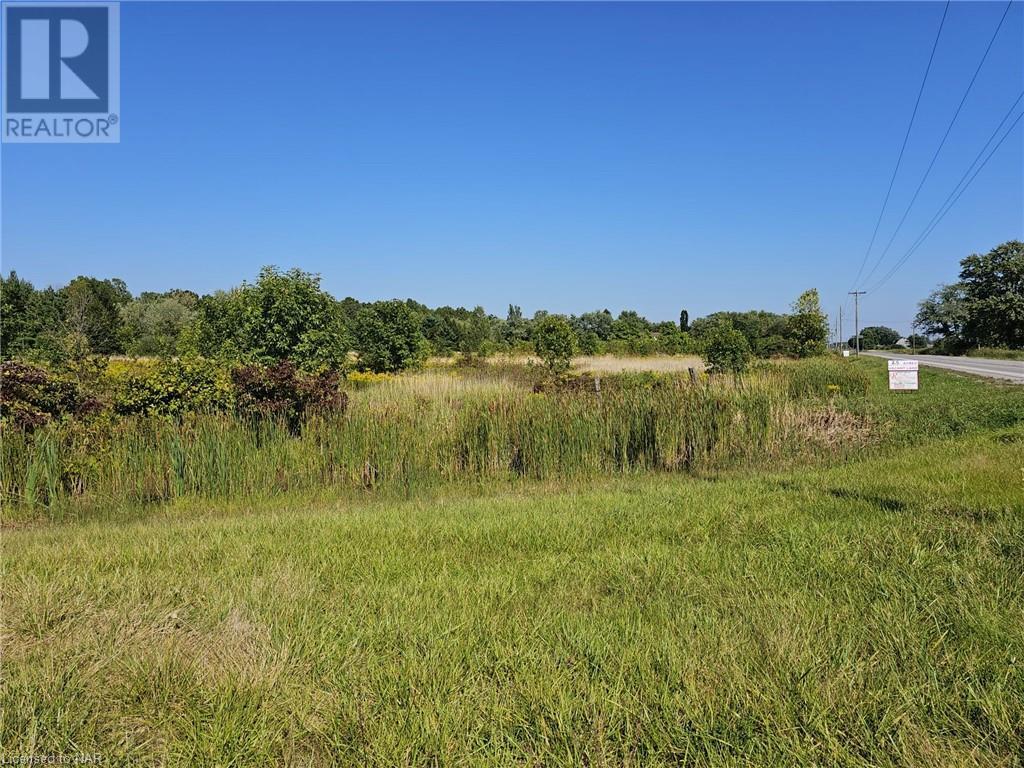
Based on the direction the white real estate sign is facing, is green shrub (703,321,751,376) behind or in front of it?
behind

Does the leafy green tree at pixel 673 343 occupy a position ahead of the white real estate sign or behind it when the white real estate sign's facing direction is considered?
behind

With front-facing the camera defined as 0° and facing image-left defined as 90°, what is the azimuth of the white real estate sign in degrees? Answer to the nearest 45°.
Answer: approximately 0°

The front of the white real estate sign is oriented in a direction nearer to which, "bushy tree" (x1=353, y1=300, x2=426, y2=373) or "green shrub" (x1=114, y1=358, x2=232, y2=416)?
the green shrub

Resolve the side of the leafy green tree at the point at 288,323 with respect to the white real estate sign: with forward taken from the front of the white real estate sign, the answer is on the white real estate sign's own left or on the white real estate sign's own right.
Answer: on the white real estate sign's own right

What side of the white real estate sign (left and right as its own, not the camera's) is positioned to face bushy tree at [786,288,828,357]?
back

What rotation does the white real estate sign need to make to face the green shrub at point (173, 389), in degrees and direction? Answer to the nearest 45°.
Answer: approximately 45° to its right
